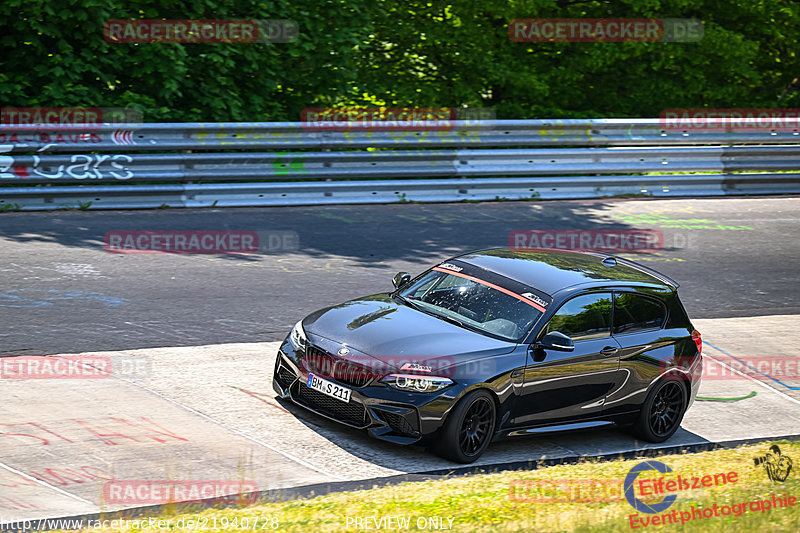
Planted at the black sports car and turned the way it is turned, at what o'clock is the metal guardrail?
The metal guardrail is roughly at 4 o'clock from the black sports car.

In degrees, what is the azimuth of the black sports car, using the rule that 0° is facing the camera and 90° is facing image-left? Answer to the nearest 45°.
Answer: approximately 45°
